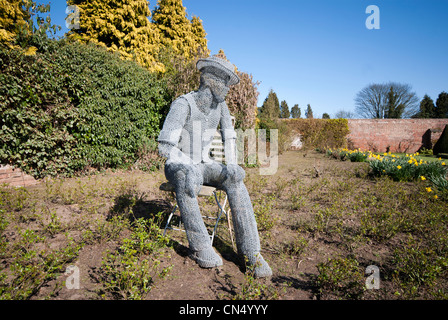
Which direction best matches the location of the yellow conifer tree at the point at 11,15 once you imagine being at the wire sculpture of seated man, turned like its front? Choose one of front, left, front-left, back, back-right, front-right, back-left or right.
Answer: back

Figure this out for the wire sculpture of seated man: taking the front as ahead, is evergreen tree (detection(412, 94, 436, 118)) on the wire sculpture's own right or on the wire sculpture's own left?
on the wire sculpture's own left

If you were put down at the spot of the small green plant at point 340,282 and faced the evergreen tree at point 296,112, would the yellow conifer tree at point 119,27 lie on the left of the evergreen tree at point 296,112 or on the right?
left

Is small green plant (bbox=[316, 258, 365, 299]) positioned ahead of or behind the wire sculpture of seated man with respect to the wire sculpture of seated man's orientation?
ahead

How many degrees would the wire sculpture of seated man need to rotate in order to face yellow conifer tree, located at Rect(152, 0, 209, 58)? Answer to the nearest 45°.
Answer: approximately 135° to its left

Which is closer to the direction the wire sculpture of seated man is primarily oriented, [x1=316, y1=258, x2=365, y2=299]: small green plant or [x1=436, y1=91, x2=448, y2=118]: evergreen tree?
the small green plant

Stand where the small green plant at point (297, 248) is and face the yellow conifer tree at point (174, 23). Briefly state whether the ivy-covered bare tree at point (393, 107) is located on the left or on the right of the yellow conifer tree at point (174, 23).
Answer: right

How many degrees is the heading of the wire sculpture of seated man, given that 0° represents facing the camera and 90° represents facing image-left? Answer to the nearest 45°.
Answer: approximately 315°

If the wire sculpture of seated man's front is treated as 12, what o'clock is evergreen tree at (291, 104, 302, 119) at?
The evergreen tree is roughly at 8 o'clock from the wire sculpture of seated man.
